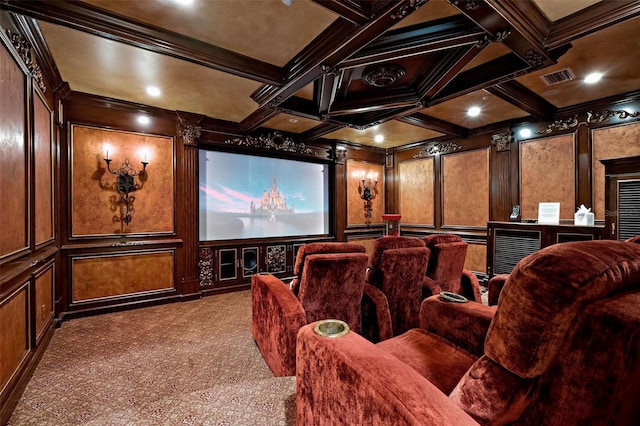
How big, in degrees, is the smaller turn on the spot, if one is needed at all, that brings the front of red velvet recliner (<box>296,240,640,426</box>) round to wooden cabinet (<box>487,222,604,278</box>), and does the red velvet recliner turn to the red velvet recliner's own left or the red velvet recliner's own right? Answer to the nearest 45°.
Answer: approximately 45° to the red velvet recliner's own right

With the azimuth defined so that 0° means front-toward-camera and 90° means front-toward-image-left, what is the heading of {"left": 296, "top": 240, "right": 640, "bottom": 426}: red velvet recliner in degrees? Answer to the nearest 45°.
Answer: approximately 135°

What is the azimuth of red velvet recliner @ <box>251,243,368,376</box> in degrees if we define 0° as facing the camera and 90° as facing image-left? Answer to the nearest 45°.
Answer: approximately 135°

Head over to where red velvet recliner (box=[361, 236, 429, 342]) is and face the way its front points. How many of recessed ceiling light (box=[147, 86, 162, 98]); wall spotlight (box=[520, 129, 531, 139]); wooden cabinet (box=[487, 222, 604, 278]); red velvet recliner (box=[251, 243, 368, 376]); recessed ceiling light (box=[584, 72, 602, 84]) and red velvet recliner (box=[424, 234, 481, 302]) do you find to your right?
4

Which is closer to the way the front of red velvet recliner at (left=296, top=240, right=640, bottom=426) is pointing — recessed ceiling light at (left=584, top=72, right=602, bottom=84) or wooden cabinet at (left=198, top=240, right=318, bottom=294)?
the wooden cabinet

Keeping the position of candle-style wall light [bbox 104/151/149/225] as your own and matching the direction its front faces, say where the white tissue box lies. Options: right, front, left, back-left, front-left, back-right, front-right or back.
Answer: front-left

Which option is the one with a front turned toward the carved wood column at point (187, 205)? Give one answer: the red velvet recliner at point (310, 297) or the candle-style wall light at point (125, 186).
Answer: the red velvet recliner

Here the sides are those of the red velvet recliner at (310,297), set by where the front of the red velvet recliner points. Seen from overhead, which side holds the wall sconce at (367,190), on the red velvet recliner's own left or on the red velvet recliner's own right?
on the red velvet recliner's own right

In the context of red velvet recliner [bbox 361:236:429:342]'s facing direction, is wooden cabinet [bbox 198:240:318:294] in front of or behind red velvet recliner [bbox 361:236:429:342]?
in front

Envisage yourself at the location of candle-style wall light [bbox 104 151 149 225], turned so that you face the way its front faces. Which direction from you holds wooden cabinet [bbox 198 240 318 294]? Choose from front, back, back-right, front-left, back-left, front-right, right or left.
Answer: left

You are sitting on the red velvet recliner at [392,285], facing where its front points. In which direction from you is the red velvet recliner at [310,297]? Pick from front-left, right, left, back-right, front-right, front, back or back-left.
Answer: left
